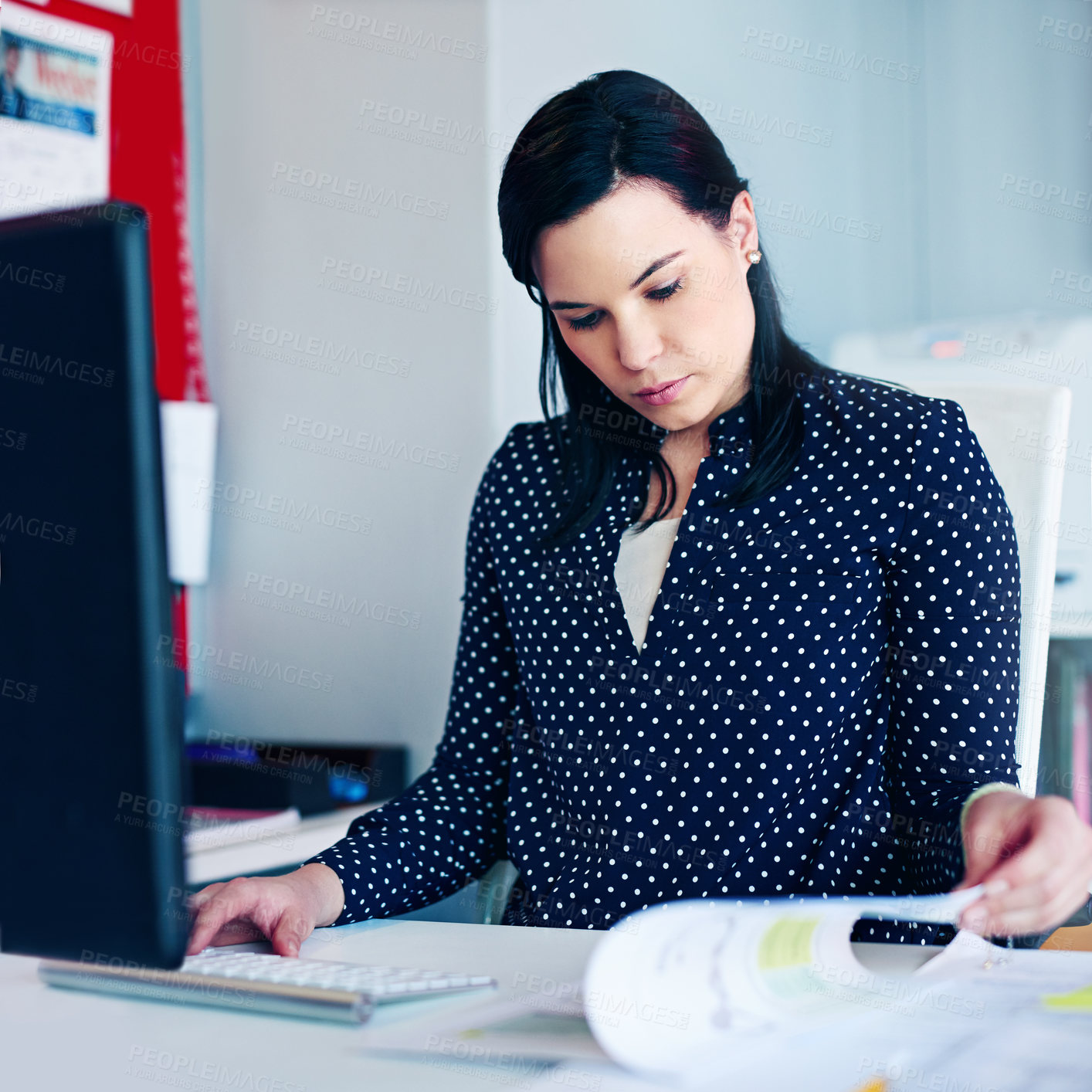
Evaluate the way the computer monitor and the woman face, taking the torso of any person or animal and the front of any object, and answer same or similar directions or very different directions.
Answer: very different directions

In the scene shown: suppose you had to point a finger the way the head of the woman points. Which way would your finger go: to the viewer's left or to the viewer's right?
to the viewer's left

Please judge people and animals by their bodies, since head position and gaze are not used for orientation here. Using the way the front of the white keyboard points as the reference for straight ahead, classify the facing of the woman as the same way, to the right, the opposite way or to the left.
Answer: the opposite way

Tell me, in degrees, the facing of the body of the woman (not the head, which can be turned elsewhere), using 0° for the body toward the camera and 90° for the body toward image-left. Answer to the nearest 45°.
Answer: approximately 45°

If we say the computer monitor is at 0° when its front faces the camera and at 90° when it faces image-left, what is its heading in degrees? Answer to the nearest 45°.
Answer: approximately 225°

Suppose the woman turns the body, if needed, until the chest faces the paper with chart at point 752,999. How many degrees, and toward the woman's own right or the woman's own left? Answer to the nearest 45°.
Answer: approximately 45° to the woman's own left

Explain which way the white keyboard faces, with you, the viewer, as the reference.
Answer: facing away from the viewer and to the right of the viewer
